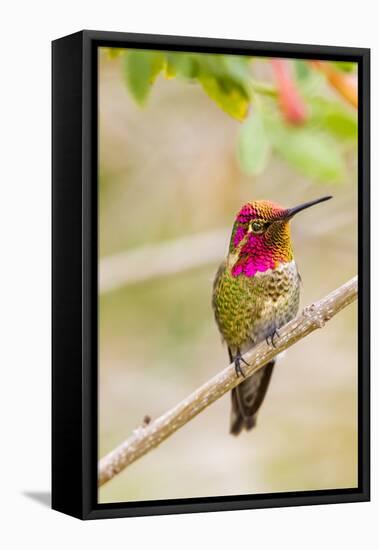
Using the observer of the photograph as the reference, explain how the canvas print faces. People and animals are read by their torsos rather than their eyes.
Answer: facing the viewer and to the right of the viewer
